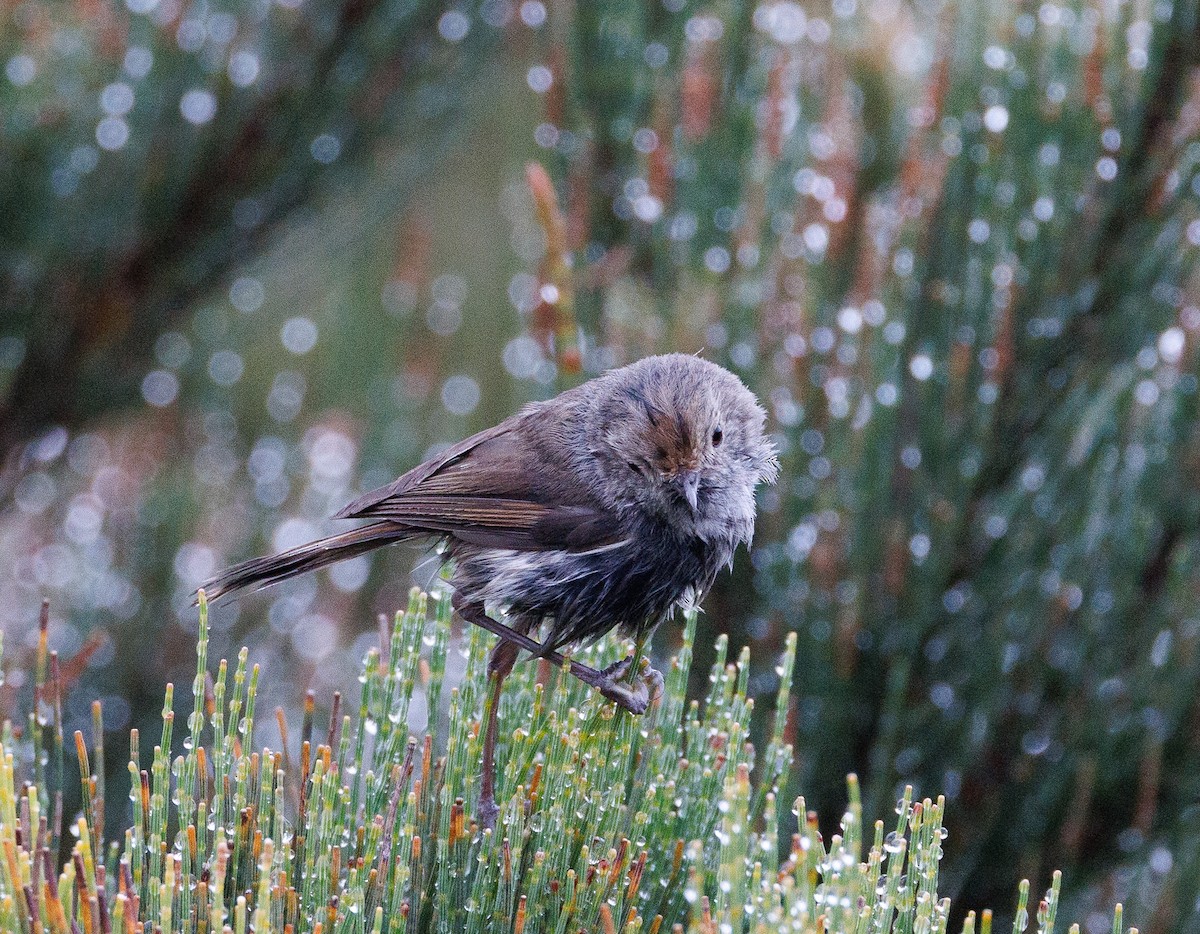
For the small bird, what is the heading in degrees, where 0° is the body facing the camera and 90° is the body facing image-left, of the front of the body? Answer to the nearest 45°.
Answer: approximately 270°
